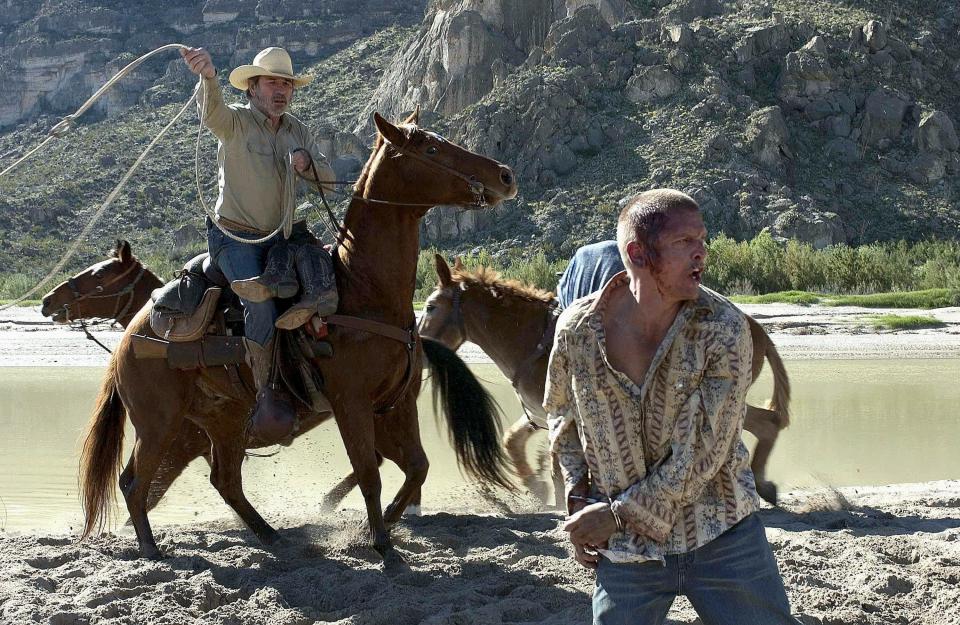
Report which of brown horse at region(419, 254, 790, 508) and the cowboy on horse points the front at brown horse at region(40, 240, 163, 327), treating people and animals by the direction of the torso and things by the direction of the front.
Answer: brown horse at region(419, 254, 790, 508)

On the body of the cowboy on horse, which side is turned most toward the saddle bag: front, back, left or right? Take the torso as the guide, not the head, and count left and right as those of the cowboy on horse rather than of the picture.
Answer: back

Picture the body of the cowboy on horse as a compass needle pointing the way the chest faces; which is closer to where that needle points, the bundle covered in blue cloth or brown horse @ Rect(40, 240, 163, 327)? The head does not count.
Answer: the bundle covered in blue cloth

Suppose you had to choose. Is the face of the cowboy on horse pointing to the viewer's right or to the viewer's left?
to the viewer's right

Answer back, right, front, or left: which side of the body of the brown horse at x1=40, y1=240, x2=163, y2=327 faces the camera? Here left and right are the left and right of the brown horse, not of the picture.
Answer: left

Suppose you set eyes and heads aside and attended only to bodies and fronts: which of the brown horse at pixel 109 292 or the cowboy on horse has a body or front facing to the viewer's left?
the brown horse

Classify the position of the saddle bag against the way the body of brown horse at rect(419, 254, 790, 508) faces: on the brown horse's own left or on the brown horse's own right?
on the brown horse's own left

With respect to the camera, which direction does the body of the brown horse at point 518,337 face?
to the viewer's left

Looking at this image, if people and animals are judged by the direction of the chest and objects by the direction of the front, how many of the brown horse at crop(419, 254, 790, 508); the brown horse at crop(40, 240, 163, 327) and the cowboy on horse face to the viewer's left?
2

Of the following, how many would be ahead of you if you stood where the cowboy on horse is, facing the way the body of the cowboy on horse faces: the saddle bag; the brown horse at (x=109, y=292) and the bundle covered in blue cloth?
1

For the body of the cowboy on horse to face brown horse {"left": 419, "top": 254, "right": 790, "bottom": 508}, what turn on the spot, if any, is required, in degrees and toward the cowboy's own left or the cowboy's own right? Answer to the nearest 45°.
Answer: approximately 90° to the cowboy's own left
